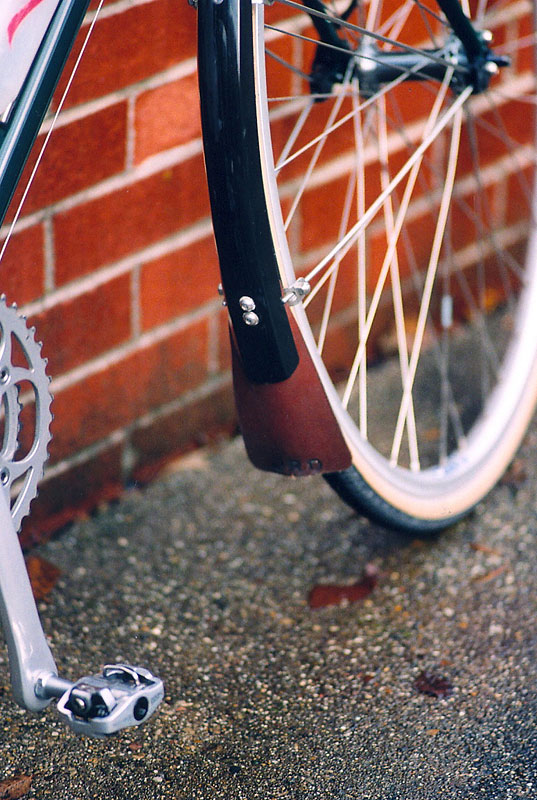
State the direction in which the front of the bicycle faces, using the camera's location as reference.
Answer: facing away from the viewer and to the right of the viewer

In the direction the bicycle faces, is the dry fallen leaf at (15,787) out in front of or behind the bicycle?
behind
